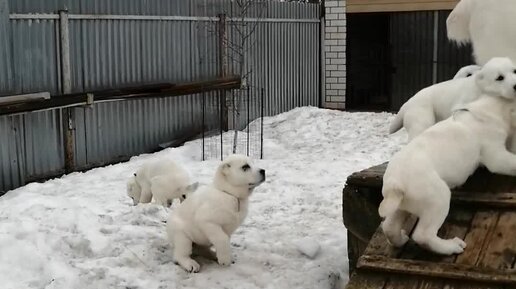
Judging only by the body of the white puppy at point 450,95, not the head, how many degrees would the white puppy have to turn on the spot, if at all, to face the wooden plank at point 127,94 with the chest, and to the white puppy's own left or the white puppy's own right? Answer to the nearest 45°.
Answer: approximately 135° to the white puppy's own left

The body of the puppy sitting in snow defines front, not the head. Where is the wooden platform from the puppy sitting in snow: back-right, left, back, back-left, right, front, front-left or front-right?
front-right

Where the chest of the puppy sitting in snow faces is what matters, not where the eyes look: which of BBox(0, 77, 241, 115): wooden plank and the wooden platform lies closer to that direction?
the wooden platform

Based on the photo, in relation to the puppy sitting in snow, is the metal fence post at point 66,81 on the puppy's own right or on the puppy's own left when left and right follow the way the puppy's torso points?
on the puppy's own left

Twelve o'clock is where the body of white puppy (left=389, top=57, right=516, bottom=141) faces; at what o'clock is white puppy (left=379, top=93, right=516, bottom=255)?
white puppy (left=379, top=93, right=516, bottom=255) is roughly at 3 o'clock from white puppy (left=389, top=57, right=516, bottom=141).

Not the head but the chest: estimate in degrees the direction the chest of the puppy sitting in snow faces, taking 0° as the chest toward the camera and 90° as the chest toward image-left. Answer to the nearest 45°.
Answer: approximately 270°

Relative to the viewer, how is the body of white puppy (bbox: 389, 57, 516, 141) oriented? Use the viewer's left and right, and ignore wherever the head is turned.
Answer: facing to the right of the viewer

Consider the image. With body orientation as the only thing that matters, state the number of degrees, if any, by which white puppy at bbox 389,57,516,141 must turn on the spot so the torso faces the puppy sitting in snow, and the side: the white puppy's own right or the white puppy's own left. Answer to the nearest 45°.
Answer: approximately 180°
